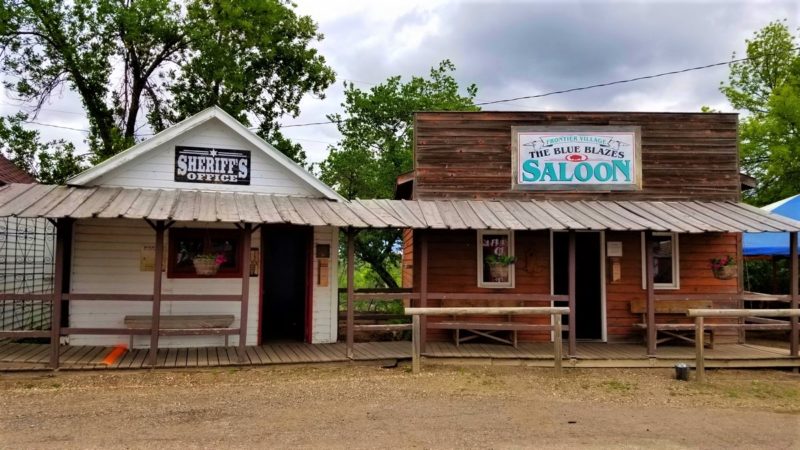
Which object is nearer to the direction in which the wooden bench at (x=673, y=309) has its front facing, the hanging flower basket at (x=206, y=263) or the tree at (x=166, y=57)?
the hanging flower basket

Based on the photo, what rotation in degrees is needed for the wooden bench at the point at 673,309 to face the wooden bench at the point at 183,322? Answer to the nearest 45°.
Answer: approximately 45° to its right

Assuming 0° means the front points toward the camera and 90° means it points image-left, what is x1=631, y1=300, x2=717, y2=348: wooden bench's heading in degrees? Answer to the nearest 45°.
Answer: approximately 0°

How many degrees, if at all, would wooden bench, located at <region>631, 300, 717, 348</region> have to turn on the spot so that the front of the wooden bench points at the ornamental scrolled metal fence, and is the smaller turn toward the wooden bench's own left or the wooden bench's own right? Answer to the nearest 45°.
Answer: approximately 90° to the wooden bench's own right

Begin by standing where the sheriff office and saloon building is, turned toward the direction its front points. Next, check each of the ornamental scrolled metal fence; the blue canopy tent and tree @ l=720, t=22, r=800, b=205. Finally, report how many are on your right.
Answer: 1

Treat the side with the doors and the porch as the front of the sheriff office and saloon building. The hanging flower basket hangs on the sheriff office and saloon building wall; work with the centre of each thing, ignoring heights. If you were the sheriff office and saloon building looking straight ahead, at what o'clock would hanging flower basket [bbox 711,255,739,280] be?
The hanging flower basket is roughly at 9 o'clock from the sheriff office and saloon building.

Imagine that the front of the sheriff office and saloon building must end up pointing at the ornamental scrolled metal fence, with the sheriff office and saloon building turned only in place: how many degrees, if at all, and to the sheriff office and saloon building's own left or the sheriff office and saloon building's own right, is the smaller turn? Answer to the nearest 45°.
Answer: approximately 90° to the sheriff office and saloon building's own right

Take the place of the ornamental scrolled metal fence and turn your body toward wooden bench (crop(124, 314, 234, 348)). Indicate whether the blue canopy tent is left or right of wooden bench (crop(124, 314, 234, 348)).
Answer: left

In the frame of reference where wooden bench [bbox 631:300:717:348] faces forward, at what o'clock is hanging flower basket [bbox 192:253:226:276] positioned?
The hanging flower basket is roughly at 2 o'clock from the wooden bench.

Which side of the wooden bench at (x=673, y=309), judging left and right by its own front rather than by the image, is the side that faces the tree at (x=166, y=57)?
right
